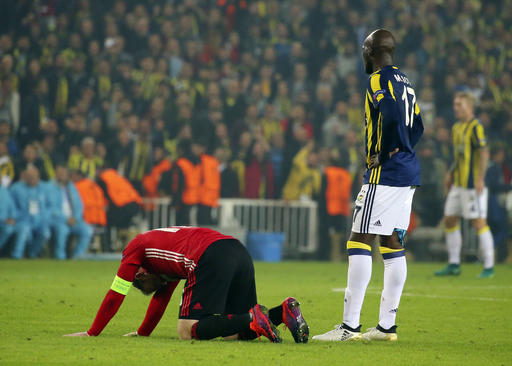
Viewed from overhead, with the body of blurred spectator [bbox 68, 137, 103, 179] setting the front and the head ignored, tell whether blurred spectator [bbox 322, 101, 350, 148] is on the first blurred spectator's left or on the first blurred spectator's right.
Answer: on the first blurred spectator's left

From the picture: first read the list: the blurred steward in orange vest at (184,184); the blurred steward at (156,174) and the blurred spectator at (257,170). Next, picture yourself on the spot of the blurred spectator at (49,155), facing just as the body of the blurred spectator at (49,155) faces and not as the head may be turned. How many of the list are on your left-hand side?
3

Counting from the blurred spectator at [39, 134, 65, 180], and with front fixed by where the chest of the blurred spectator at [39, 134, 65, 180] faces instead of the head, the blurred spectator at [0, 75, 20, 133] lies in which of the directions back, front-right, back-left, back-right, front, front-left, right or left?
back-right

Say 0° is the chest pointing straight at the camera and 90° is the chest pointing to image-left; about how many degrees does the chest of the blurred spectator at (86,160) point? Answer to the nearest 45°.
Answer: approximately 0°

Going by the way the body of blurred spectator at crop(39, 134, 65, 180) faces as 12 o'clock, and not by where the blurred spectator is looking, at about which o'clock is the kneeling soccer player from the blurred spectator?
The kneeling soccer player is roughly at 12 o'clock from the blurred spectator.

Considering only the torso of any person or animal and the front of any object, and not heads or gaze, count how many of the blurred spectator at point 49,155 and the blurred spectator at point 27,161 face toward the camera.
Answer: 2
